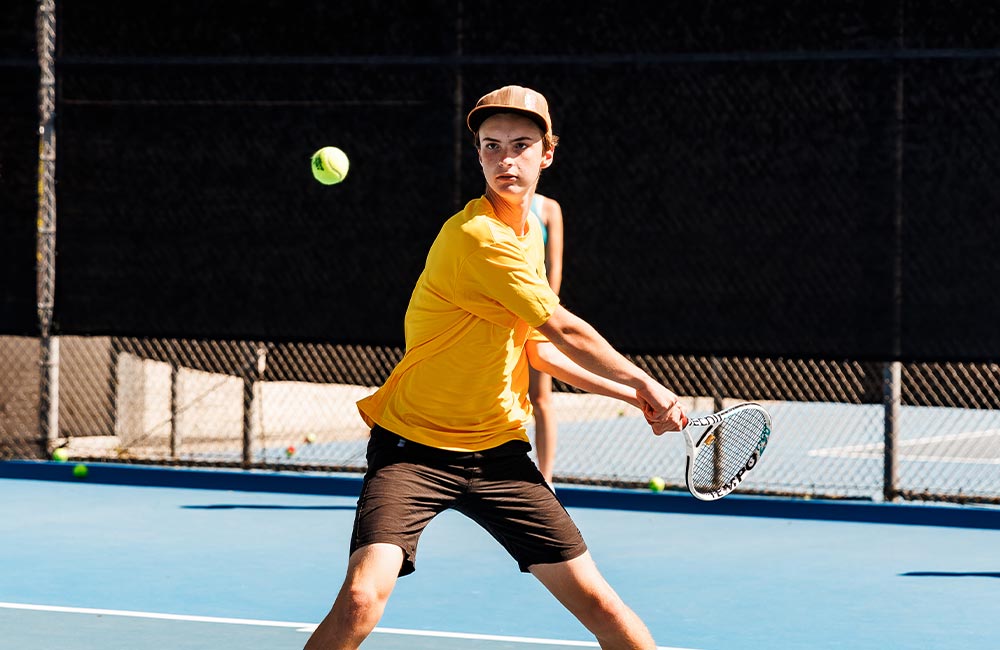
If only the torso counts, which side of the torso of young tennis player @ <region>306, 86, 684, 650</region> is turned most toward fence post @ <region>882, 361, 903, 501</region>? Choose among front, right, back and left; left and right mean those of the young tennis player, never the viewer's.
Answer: left

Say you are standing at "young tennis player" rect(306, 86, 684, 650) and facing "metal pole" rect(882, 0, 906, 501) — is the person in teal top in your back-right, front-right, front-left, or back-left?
front-left

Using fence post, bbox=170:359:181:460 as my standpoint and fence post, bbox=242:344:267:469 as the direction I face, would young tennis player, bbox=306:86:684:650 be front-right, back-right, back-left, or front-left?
front-right

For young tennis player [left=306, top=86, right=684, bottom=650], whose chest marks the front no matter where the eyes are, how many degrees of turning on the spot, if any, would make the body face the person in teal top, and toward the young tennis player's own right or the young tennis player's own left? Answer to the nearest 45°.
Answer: approximately 135° to the young tennis player's own left

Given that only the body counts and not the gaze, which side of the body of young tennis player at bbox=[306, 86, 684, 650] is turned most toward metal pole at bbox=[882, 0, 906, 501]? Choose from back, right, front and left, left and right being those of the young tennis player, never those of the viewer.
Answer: left

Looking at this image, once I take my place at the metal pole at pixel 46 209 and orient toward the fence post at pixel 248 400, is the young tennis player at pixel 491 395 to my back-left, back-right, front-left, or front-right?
front-right

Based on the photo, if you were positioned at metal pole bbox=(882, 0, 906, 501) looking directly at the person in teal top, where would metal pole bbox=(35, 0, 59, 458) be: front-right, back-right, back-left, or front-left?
front-right

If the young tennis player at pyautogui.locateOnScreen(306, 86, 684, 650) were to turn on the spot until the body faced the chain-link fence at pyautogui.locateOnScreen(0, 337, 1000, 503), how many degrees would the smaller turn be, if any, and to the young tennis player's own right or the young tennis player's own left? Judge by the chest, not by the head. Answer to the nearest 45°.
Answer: approximately 135° to the young tennis player's own left
